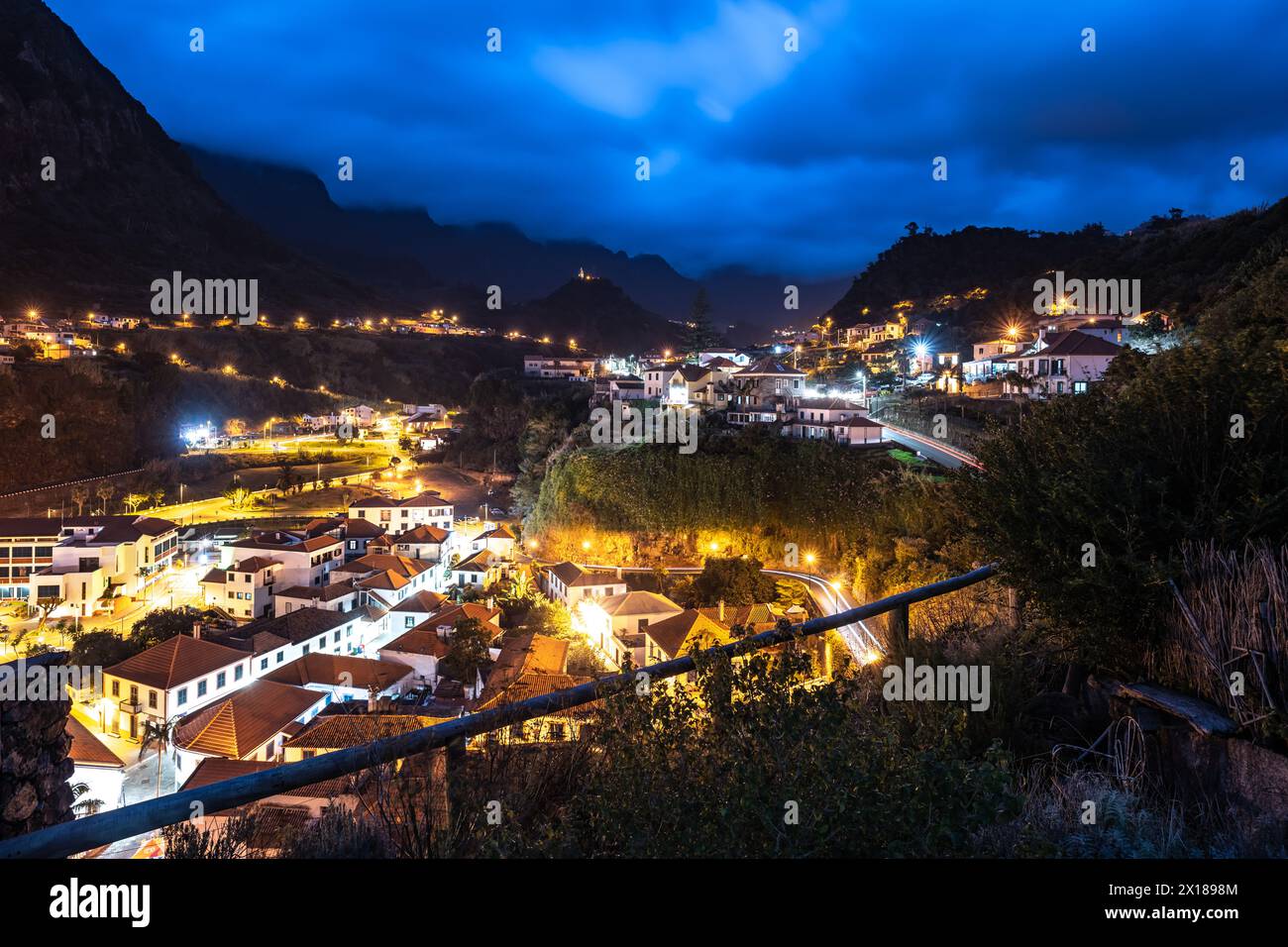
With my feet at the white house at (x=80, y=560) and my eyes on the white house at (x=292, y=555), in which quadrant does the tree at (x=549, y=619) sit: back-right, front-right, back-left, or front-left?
front-right

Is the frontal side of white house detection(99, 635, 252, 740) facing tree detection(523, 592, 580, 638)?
no

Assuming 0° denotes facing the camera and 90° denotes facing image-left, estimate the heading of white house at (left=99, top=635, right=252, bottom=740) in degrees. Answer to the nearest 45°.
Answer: approximately 45°

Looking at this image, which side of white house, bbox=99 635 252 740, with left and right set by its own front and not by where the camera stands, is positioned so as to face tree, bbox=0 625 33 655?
right

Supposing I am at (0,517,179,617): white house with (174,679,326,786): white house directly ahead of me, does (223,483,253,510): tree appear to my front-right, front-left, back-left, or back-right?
back-left

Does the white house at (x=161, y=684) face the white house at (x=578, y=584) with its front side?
no

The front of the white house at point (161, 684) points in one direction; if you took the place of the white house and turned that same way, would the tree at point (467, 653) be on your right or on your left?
on your left

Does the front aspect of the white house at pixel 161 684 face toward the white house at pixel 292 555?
no

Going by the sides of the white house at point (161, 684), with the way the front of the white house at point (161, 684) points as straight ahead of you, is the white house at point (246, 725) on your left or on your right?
on your left
